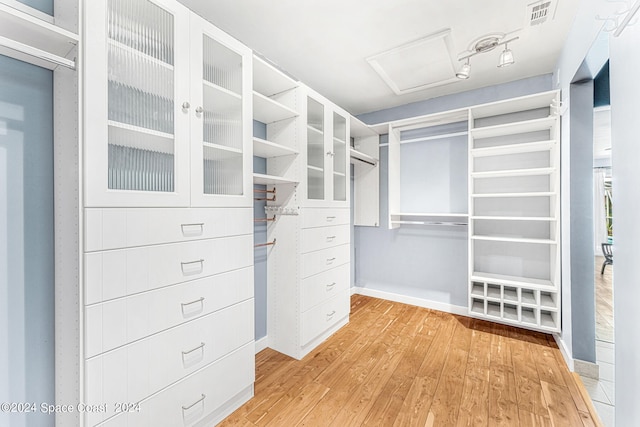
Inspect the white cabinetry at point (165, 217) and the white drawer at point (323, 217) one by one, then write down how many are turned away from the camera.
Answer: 0

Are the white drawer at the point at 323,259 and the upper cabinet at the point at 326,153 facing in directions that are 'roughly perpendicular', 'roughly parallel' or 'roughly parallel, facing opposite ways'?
roughly parallel

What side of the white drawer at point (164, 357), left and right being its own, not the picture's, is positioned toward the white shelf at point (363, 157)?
left

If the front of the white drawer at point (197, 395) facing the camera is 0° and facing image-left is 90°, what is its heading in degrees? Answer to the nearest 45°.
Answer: approximately 315°

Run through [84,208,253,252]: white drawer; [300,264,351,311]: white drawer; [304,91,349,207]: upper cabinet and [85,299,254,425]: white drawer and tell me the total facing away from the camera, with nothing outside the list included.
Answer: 0

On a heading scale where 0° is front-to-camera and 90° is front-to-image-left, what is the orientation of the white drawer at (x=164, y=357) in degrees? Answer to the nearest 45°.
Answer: approximately 315°

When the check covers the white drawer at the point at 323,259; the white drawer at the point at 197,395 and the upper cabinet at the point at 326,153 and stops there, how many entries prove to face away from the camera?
0

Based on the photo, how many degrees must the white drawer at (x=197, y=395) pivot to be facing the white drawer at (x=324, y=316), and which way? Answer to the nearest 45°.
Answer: approximately 90° to its left

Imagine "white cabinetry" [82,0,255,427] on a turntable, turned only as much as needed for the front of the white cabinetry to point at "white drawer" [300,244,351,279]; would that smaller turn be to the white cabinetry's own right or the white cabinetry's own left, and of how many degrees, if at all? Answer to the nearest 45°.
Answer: approximately 90° to the white cabinetry's own left

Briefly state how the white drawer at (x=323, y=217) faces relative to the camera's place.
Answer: facing the viewer and to the right of the viewer

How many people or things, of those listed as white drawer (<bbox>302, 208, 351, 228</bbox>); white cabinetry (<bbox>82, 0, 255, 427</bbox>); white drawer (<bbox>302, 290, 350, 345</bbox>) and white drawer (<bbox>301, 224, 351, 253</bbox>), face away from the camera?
0
